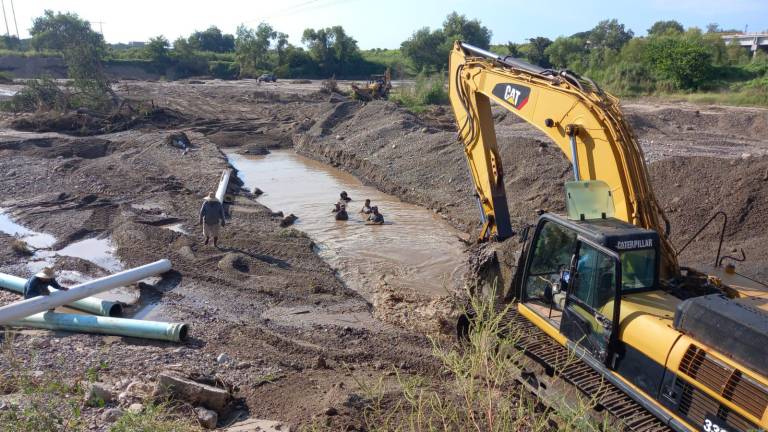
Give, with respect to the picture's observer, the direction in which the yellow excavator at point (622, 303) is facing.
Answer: facing away from the viewer and to the left of the viewer

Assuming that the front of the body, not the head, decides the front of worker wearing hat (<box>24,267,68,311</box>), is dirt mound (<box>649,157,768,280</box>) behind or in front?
in front

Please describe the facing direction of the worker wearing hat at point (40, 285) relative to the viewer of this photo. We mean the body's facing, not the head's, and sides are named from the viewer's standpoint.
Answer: facing to the right of the viewer

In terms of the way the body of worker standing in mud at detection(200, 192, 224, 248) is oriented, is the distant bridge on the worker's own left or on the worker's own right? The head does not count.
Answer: on the worker's own right

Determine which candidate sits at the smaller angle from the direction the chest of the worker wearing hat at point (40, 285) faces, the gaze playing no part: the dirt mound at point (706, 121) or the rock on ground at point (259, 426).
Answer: the dirt mound

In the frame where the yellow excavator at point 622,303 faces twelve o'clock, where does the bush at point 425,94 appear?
The bush is roughly at 1 o'clock from the yellow excavator.

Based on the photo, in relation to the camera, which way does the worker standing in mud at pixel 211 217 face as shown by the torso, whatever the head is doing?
away from the camera
